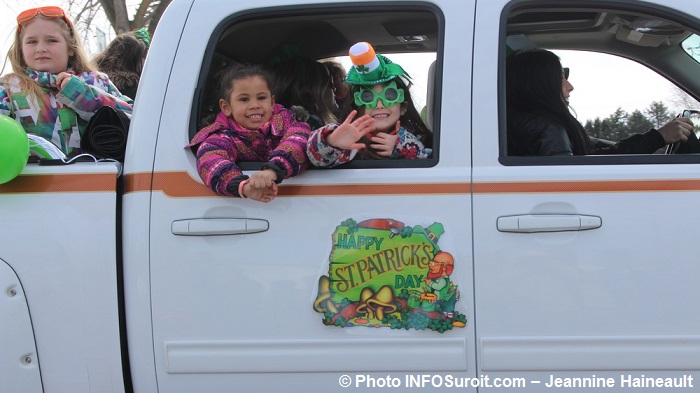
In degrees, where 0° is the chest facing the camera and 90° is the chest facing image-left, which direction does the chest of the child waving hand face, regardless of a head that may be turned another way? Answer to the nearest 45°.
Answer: approximately 0°

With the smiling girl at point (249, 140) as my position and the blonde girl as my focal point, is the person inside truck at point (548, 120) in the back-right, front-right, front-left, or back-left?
back-right

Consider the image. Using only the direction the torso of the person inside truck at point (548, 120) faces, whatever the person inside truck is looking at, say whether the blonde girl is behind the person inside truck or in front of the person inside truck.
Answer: behind

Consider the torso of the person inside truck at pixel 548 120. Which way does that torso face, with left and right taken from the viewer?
facing to the right of the viewer

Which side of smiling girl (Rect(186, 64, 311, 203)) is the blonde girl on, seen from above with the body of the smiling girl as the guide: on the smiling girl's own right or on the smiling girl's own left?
on the smiling girl's own right

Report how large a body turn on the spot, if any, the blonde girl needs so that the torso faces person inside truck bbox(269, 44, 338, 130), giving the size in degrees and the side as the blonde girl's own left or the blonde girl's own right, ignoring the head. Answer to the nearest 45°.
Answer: approximately 90° to the blonde girl's own left

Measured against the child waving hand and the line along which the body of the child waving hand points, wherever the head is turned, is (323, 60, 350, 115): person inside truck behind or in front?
behind

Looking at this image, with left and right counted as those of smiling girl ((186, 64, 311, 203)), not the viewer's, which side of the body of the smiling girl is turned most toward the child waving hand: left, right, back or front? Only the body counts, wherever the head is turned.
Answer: left

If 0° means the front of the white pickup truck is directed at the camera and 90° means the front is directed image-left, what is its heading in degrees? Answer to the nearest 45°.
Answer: approximately 270°
